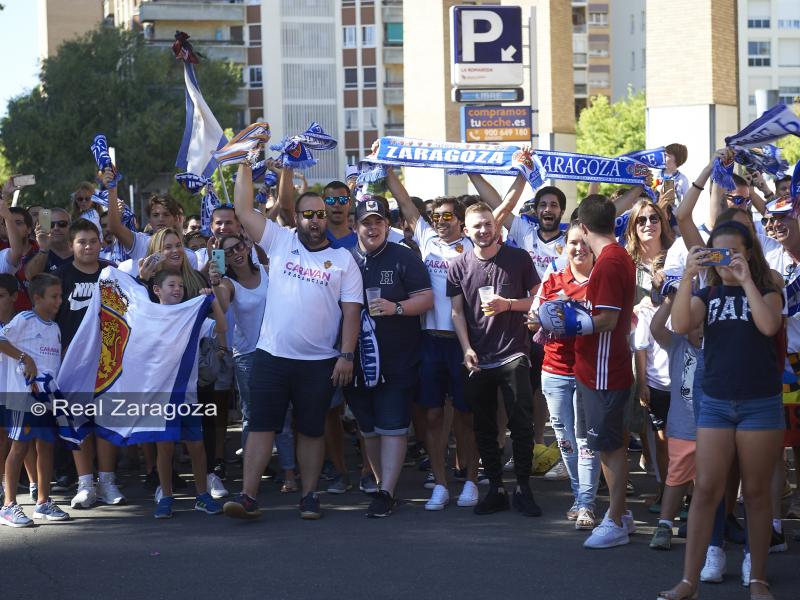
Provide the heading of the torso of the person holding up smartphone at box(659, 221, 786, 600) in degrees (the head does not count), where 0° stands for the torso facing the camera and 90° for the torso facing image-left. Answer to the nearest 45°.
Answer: approximately 45°

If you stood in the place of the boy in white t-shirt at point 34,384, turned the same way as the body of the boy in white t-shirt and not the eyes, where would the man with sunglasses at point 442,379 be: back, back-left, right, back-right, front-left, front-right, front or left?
front-left

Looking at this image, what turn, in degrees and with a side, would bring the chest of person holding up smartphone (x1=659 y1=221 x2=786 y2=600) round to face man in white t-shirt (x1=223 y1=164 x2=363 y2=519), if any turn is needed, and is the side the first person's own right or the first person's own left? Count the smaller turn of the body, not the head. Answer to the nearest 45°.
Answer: approximately 90° to the first person's own right

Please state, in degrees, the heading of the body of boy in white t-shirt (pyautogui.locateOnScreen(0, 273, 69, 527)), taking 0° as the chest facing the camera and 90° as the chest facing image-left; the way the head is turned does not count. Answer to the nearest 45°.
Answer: approximately 315°

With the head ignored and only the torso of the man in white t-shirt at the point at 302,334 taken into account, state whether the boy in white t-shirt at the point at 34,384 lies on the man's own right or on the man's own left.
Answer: on the man's own right

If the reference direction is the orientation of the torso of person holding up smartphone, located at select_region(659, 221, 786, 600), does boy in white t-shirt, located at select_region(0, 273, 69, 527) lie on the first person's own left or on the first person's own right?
on the first person's own right

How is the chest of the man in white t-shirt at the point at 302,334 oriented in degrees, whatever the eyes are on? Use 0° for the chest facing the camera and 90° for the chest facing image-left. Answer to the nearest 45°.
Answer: approximately 0°

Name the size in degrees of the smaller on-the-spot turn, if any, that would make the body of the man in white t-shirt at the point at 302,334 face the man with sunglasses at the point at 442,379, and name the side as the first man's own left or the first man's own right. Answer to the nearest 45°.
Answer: approximately 135° to the first man's own left

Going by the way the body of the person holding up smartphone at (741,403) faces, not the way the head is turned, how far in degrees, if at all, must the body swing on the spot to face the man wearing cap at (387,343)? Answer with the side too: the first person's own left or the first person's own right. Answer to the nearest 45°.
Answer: approximately 90° to the first person's own right

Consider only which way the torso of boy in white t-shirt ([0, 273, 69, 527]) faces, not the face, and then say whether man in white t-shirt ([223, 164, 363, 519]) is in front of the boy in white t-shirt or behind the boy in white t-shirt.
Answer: in front

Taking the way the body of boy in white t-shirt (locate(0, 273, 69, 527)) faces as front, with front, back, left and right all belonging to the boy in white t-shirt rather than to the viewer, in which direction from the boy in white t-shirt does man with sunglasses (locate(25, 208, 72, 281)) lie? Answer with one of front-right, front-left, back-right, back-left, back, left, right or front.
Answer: back-left

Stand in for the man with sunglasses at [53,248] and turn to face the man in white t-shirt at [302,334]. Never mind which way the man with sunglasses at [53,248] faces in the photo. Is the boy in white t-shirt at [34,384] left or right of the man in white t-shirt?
right
